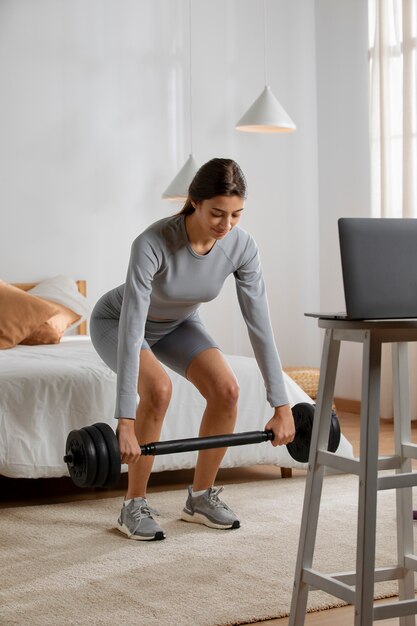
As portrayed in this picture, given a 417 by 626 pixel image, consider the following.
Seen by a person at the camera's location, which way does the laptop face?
facing away from the viewer and to the left of the viewer

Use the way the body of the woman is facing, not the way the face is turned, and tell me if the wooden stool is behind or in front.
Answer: in front

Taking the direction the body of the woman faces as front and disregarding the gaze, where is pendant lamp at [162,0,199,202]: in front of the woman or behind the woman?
behind

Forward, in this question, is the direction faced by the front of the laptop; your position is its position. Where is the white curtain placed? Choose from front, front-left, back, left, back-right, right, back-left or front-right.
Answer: front-right

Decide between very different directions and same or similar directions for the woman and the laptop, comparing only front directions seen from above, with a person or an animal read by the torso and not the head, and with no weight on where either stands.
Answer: very different directions

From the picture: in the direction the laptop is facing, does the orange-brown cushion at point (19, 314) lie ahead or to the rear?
ahead
